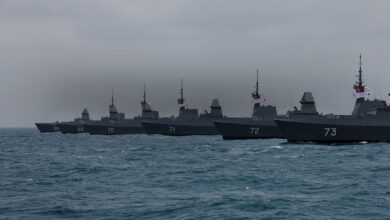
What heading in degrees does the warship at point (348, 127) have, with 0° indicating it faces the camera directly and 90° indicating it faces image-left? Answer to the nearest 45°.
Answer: approximately 90°
